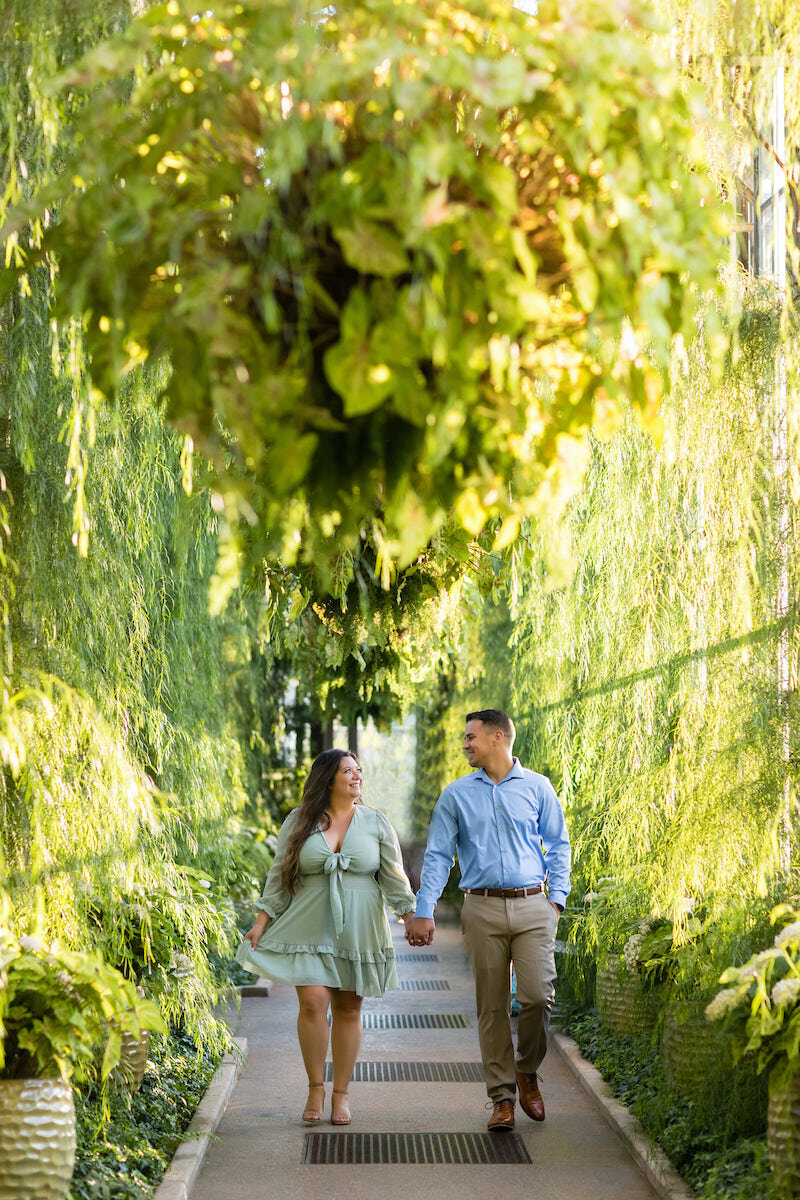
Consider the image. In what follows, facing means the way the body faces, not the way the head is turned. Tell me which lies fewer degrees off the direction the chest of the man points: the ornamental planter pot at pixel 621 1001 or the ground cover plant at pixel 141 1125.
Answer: the ground cover plant

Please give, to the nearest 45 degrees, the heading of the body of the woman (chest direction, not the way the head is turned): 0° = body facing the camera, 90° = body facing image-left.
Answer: approximately 0°

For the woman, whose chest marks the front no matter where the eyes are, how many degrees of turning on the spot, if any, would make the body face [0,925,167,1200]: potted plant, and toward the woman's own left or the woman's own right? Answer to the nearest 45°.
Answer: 0° — they already face it

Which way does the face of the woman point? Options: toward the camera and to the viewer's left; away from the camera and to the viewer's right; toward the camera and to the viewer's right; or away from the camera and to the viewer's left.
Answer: toward the camera and to the viewer's right

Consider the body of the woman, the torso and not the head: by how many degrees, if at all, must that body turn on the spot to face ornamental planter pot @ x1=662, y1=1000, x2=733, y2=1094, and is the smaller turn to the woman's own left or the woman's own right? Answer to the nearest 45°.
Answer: approximately 45° to the woman's own left
